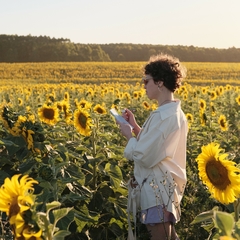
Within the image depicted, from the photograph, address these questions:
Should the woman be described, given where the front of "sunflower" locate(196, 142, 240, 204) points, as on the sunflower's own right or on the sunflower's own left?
on the sunflower's own right

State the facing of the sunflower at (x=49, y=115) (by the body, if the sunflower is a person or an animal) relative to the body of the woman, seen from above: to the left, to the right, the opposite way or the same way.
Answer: to the left

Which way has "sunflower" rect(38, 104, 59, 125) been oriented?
toward the camera

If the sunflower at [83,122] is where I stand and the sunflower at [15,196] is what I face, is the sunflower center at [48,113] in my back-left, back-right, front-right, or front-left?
back-right

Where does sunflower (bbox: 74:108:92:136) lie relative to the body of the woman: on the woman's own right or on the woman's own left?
on the woman's own right

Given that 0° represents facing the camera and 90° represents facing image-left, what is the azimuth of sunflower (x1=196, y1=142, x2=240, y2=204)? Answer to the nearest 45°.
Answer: approximately 45°

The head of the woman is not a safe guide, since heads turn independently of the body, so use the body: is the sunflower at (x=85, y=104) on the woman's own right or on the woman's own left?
on the woman's own right

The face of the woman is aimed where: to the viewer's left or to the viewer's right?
to the viewer's left

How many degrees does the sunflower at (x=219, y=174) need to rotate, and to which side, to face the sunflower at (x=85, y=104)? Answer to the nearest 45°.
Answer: approximately 90° to its right

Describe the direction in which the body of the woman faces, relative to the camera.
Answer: to the viewer's left

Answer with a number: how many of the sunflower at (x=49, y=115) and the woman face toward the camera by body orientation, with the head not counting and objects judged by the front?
1

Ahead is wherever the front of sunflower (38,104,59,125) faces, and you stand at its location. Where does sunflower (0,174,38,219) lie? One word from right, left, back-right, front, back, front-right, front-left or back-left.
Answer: front
